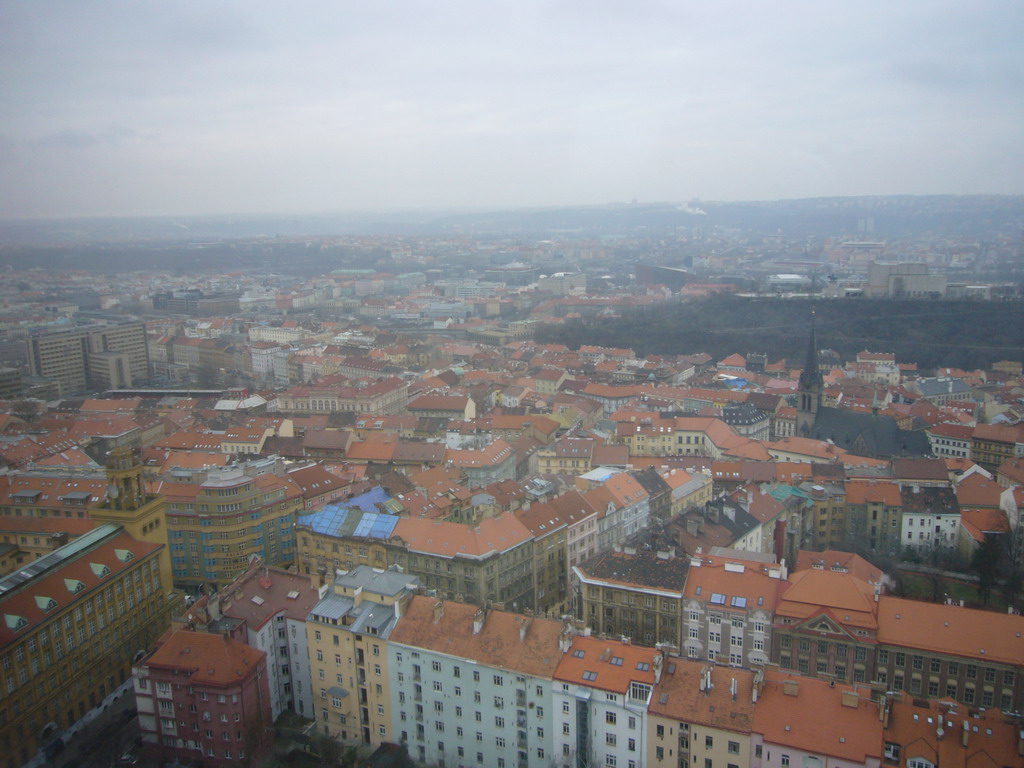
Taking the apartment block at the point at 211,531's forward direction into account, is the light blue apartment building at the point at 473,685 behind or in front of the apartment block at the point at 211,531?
in front

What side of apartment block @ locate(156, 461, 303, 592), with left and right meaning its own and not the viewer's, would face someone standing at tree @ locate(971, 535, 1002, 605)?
left

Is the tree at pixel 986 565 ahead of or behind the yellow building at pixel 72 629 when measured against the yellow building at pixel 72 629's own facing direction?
ahead

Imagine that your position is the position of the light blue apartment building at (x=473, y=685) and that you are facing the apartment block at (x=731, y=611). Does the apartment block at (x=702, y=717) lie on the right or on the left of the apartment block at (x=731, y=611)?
right

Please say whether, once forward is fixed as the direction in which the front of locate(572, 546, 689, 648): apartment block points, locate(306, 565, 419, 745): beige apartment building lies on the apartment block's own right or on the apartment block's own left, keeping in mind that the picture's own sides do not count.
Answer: on the apartment block's own right

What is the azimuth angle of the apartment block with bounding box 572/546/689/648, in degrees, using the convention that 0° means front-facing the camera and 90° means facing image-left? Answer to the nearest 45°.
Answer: approximately 0°

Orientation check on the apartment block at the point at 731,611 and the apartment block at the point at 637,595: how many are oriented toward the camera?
2

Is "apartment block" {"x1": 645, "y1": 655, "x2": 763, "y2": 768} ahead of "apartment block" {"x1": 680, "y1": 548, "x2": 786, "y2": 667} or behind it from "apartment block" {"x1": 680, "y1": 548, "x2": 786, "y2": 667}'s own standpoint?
ahead

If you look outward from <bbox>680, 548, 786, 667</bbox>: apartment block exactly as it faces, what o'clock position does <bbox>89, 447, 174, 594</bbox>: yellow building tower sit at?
The yellow building tower is roughly at 3 o'clock from the apartment block.

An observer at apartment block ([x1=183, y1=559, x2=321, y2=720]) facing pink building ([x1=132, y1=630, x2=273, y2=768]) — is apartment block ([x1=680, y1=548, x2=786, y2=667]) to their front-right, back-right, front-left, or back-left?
back-left

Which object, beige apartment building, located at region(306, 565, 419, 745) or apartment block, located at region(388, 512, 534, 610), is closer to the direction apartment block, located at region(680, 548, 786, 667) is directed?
the beige apartment building

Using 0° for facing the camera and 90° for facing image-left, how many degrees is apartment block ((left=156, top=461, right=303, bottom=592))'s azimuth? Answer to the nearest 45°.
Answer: approximately 0°
